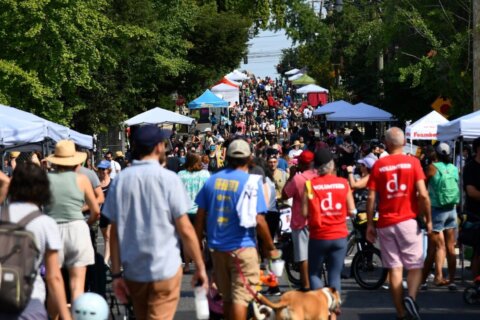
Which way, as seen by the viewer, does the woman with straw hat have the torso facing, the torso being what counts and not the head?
away from the camera

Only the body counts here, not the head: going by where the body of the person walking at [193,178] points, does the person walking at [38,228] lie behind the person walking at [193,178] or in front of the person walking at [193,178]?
behind

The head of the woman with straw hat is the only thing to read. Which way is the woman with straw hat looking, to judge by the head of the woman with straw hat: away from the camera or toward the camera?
away from the camera

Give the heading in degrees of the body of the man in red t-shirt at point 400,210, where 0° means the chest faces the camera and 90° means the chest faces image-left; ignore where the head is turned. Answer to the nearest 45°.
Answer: approximately 180°

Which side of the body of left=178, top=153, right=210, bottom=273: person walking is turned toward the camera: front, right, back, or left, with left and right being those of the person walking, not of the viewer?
back

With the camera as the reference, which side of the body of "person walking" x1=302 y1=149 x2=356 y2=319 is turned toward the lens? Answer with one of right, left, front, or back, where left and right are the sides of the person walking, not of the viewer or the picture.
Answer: back

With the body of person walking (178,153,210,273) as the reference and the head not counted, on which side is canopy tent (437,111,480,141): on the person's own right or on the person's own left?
on the person's own right
